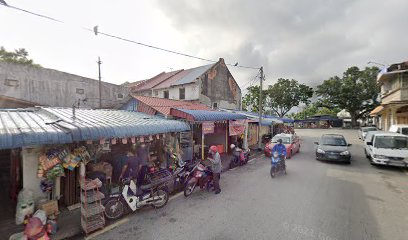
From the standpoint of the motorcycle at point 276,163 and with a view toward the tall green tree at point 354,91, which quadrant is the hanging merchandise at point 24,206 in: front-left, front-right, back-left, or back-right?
back-left

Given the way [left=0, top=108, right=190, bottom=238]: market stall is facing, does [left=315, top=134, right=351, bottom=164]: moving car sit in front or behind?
in front

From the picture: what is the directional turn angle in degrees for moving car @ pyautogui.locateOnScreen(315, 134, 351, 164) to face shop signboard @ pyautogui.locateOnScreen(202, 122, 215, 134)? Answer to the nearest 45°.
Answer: approximately 45° to its right

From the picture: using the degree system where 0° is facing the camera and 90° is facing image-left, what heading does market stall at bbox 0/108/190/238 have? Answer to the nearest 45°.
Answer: approximately 315°

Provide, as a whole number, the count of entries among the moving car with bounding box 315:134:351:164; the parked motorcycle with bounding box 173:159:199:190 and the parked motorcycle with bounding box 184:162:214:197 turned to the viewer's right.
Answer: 0

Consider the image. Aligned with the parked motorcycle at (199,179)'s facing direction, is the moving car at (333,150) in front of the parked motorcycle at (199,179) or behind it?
behind

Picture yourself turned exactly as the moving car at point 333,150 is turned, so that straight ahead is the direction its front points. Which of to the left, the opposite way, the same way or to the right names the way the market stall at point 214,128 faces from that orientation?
to the left

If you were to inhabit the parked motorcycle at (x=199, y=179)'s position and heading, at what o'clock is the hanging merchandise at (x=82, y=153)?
The hanging merchandise is roughly at 1 o'clock from the parked motorcycle.

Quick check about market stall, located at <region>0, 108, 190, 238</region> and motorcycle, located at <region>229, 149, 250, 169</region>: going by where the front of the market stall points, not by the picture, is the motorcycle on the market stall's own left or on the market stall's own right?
on the market stall's own left

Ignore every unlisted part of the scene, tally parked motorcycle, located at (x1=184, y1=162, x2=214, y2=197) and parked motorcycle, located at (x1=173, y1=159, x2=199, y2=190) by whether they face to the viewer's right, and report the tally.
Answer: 0

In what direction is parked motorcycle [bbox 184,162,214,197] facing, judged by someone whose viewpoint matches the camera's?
facing the viewer and to the left of the viewer

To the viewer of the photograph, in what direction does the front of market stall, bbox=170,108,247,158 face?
facing the viewer and to the right of the viewer

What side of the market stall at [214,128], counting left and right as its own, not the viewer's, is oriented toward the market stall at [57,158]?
right

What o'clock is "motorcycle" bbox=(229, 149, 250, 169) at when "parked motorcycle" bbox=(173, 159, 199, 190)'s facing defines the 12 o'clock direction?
The motorcycle is roughly at 6 o'clock from the parked motorcycle.

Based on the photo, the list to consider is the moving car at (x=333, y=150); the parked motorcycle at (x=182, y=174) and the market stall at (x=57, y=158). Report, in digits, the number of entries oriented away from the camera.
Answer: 0

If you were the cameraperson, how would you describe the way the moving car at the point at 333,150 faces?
facing the viewer

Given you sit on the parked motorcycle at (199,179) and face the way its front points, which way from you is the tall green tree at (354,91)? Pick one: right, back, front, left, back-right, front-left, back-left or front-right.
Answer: back

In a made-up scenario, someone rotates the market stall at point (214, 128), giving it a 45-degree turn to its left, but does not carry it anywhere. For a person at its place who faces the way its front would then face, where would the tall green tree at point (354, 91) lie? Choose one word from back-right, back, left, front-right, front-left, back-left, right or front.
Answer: front-left
